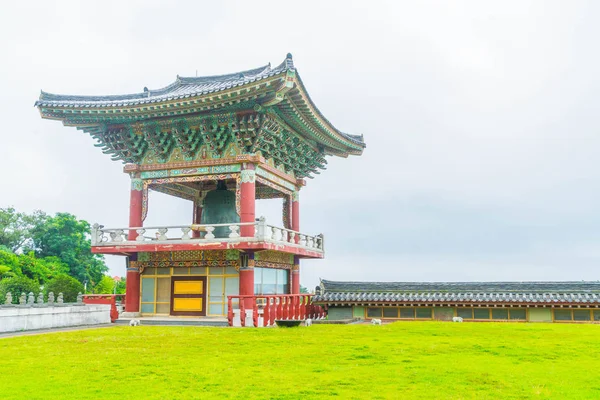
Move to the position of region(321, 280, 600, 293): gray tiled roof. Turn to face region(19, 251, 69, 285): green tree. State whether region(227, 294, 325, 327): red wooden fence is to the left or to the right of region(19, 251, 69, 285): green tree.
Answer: left

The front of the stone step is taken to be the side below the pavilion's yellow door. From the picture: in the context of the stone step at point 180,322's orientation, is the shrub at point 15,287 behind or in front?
behind

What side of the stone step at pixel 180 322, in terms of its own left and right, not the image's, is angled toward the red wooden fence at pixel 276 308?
left

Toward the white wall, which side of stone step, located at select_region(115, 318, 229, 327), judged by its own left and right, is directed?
right

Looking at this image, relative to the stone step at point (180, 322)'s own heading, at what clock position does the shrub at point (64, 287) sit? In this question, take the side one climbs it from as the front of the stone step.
The shrub is roughly at 5 o'clock from the stone step.

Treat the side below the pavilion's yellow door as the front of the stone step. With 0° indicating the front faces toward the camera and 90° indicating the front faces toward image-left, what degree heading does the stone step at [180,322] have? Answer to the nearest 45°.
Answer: approximately 0°

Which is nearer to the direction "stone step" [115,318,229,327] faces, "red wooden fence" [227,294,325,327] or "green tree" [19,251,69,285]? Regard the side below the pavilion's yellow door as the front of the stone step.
the red wooden fence

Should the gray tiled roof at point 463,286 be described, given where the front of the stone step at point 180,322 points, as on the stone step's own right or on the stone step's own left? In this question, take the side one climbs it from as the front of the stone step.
on the stone step's own left

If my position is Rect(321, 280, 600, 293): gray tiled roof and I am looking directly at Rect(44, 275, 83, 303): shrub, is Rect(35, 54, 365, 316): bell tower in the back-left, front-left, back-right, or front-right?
front-left

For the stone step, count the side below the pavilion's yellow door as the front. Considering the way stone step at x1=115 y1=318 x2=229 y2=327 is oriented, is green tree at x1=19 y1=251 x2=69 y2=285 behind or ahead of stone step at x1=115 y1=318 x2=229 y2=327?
behind

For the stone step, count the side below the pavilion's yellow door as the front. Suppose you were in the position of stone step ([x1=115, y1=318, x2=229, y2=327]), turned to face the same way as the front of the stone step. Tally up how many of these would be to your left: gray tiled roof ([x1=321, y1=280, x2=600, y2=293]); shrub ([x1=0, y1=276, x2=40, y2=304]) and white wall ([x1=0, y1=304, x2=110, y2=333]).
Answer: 1

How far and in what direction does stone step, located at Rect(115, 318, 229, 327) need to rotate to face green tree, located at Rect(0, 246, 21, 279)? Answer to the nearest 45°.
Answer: approximately 135° to its right
